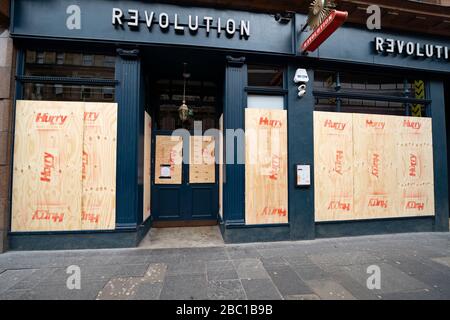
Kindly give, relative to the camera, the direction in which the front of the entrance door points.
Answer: facing the viewer

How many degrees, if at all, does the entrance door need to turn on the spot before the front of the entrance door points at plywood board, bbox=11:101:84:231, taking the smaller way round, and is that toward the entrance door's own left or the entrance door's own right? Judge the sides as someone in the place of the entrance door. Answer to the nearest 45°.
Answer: approximately 45° to the entrance door's own right

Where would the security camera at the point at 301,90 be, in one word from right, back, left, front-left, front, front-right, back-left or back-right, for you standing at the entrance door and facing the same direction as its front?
front-left

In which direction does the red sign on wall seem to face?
to the viewer's left

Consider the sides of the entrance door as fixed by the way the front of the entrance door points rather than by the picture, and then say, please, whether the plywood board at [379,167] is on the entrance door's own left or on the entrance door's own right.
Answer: on the entrance door's own left

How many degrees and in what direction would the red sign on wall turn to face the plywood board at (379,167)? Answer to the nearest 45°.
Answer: approximately 135° to its right

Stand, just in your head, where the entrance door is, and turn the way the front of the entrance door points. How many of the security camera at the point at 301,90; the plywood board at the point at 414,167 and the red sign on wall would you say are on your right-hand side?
0

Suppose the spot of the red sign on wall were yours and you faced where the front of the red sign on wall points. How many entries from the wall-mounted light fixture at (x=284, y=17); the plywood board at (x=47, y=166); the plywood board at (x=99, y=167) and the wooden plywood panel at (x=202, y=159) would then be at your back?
0

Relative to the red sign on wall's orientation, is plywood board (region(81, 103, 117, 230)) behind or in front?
in front
